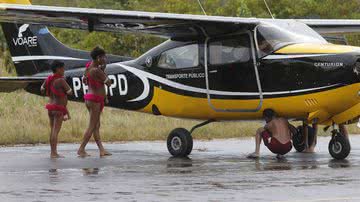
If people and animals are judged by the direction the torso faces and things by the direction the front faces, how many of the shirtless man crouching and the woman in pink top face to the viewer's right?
1

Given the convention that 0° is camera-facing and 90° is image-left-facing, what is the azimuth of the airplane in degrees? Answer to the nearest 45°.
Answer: approximately 315°
